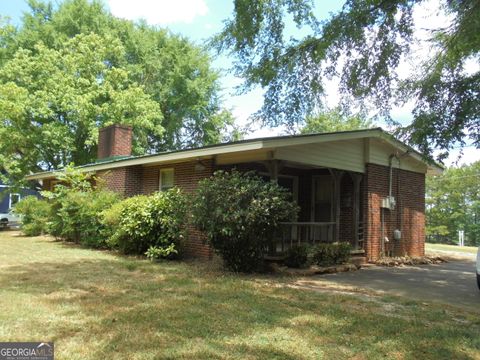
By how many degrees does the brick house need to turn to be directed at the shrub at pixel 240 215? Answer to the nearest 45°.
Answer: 0° — it already faces it

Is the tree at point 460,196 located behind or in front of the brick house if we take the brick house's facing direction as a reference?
behind

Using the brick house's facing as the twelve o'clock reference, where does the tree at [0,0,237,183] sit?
The tree is roughly at 3 o'clock from the brick house.

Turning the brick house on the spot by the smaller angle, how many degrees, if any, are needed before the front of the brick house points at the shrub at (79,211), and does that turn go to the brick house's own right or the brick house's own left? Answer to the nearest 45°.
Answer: approximately 45° to the brick house's own right

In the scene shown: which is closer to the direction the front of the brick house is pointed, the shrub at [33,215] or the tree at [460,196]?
the shrub

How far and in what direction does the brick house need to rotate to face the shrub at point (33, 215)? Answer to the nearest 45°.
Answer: approximately 90° to its right

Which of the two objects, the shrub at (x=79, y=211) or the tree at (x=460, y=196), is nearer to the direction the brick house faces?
the shrub

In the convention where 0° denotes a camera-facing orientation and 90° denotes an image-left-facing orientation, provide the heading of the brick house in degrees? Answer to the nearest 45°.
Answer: approximately 45°
